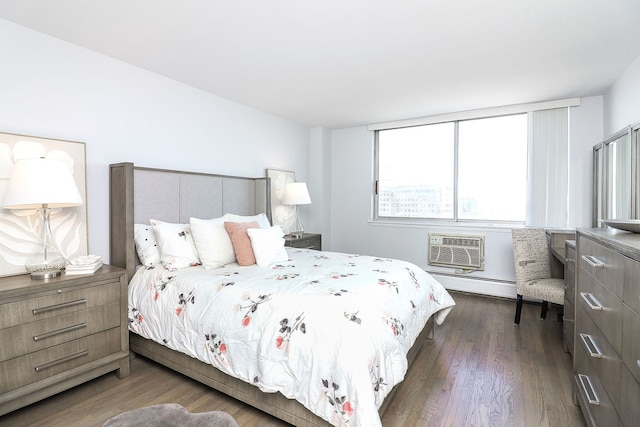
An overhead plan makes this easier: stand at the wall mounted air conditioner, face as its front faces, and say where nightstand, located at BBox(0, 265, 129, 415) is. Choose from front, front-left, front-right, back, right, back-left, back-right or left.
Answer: front-right

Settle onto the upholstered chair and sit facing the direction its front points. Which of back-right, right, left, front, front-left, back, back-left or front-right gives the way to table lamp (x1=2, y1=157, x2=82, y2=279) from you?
right

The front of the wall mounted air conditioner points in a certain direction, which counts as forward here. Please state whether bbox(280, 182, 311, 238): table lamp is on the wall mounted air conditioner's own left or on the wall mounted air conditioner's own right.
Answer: on the wall mounted air conditioner's own right

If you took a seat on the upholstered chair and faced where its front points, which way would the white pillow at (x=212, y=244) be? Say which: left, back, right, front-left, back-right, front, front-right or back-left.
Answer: right

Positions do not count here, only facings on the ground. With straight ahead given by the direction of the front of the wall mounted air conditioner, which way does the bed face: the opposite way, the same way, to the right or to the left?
to the left

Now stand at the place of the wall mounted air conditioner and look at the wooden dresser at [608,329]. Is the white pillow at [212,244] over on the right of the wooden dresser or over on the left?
right

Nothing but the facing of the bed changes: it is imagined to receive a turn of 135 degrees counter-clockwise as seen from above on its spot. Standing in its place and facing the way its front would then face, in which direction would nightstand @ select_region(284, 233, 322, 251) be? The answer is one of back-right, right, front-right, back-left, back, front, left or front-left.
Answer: front

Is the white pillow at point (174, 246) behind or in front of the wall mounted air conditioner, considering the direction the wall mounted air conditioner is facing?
in front

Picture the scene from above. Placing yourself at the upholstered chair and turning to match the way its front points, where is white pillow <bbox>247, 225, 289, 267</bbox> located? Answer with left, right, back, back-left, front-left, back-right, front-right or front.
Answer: right

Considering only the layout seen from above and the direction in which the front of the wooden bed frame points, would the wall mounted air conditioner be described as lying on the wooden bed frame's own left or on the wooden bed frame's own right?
on the wooden bed frame's own left

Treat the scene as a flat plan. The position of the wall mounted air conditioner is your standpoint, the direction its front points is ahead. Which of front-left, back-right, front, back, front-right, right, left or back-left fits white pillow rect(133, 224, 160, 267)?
front-right

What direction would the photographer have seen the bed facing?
facing the viewer and to the right of the viewer

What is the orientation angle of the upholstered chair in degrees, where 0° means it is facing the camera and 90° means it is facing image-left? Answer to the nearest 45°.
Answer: approximately 315°

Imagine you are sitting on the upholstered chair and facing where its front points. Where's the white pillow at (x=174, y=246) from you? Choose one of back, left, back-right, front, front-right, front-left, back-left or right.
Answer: right

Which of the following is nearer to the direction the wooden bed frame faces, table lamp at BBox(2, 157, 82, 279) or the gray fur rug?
the gray fur rug

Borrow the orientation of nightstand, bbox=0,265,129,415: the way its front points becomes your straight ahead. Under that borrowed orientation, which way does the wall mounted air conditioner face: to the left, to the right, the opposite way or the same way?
to the right

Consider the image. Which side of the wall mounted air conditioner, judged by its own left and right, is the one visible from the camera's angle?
front
